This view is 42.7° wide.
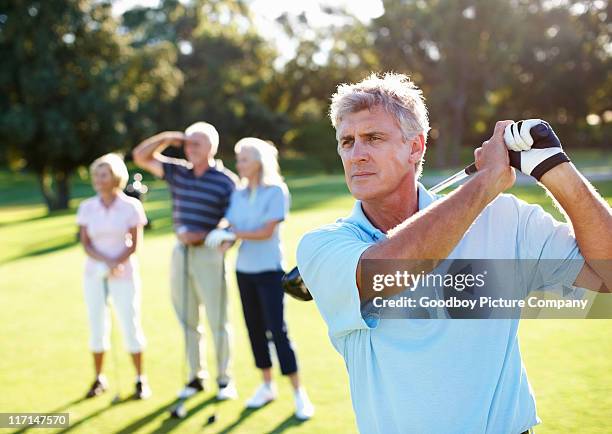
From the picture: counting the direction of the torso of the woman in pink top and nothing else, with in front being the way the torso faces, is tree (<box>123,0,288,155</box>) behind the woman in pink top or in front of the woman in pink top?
behind

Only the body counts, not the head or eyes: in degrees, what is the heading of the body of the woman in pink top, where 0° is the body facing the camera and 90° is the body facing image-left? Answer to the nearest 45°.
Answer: approximately 0°

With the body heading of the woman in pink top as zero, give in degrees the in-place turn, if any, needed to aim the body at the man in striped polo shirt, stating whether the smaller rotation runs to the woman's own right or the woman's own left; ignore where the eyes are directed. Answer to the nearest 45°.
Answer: approximately 45° to the woman's own left

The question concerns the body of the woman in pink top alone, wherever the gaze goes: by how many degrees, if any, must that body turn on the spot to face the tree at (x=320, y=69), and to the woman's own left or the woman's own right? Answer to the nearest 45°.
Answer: approximately 180°

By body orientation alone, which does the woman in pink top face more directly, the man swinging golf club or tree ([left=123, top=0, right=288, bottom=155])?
the man swinging golf club

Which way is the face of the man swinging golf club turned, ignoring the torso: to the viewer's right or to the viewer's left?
to the viewer's left

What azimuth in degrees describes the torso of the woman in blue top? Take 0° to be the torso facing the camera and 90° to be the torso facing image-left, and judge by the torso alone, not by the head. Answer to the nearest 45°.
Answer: approximately 45°

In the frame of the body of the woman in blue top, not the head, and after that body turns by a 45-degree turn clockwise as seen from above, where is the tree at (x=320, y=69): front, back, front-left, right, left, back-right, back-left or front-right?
right
